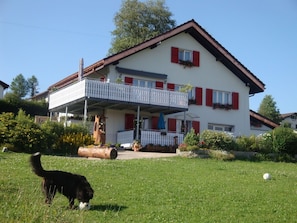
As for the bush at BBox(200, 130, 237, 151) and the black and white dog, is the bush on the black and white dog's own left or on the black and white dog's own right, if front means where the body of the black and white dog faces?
on the black and white dog's own left

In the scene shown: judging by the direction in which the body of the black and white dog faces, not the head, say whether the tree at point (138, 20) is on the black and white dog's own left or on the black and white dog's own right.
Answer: on the black and white dog's own left

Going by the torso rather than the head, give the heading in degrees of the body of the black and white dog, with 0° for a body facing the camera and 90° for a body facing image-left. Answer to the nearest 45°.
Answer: approximately 315°

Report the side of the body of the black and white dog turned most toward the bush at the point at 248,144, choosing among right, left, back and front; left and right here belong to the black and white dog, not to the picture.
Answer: left

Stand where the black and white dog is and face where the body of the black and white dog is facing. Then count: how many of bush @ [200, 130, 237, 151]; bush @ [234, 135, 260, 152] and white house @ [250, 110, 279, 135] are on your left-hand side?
3

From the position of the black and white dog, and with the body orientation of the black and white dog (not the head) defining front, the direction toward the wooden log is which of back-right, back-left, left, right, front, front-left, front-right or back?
back-left

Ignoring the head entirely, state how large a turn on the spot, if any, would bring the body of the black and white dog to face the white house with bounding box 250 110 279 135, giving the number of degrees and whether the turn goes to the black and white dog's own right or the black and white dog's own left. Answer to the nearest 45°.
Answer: approximately 90° to the black and white dog's own left

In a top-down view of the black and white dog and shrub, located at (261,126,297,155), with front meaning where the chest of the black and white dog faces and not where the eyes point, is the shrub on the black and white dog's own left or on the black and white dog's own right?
on the black and white dog's own left

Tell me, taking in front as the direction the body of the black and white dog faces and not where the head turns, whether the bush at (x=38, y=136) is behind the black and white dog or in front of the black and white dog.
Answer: behind
